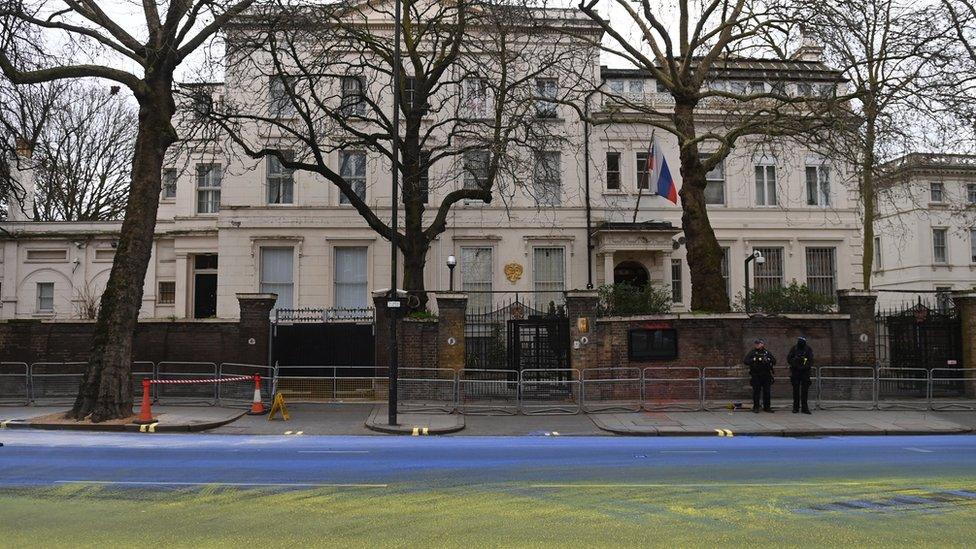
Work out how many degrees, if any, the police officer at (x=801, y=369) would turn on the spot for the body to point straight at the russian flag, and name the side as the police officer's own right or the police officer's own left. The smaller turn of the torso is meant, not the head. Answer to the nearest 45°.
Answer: approximately 135° to the police officer's own right

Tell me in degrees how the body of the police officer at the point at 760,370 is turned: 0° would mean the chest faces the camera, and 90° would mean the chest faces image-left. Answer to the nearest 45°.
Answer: approximately 0°

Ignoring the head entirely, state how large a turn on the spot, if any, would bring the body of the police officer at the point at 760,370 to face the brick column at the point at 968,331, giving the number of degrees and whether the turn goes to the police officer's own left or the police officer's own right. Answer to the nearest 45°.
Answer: approximately 135° to the police officer's own left

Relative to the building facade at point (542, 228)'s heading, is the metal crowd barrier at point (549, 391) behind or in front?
in front

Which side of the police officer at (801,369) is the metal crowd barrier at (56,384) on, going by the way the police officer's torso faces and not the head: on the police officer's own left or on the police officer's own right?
on the police officer's own right

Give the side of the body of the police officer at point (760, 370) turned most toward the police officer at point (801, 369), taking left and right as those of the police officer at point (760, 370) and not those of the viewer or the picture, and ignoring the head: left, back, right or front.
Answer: left

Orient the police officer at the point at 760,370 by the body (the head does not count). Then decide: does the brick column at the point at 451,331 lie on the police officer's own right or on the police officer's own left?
on the police officer's own right

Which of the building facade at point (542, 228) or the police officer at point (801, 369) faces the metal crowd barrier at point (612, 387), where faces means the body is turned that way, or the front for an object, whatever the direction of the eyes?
the building facade
